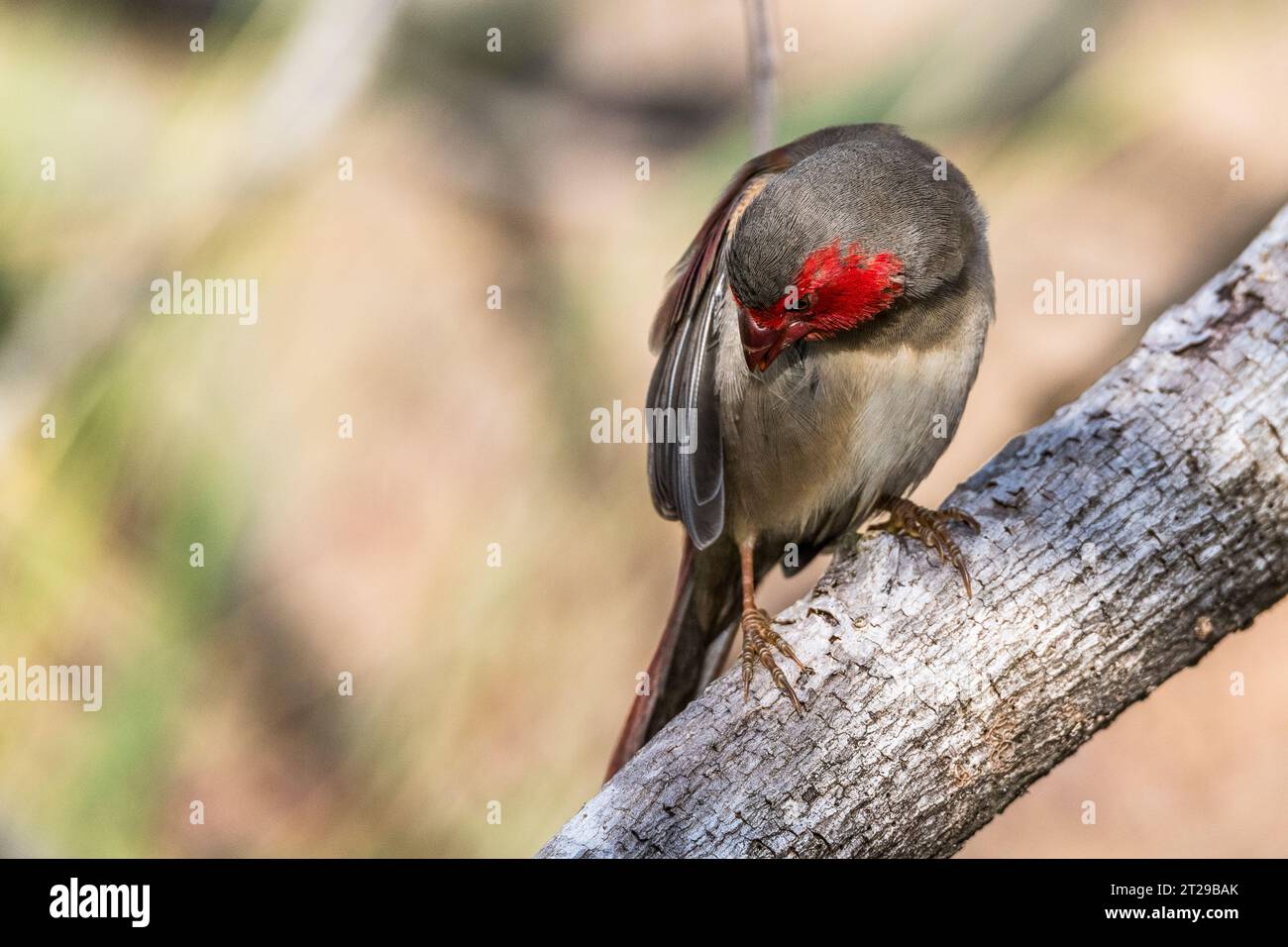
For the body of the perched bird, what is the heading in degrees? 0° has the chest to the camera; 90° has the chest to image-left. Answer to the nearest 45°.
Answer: approximately 315°
